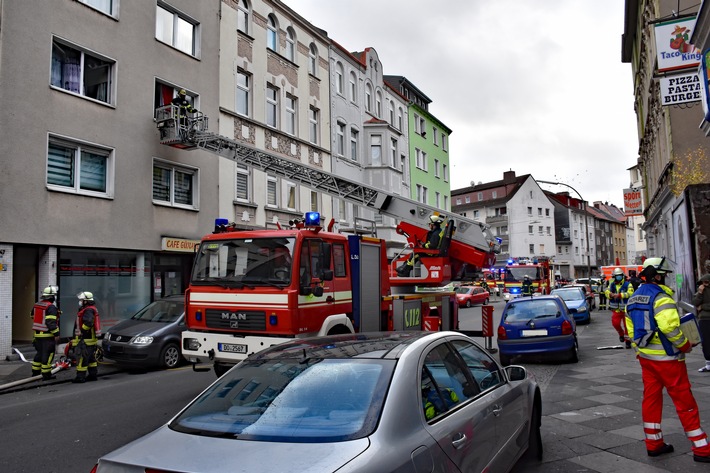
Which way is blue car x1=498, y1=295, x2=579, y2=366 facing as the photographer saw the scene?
facing away from the viewer

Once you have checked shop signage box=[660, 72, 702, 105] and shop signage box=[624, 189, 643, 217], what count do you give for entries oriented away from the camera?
0

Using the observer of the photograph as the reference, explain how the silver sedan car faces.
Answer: facing away from the viewer and to the right of the viewer

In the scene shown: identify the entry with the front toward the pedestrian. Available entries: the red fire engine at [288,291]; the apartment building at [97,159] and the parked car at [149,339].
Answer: the apartment building

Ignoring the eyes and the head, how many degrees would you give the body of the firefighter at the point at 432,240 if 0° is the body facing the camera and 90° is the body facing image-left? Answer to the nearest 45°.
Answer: approximately 90°

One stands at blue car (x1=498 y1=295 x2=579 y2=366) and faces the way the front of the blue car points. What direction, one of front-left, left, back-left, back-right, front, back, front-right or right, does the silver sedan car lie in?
back

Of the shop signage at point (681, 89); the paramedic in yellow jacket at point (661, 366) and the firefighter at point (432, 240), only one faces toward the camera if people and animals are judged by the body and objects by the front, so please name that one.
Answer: the shop signage

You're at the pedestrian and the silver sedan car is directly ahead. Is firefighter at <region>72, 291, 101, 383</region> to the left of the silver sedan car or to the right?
right

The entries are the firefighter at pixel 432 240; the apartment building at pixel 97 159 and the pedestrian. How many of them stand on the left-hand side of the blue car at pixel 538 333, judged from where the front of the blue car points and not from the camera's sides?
2

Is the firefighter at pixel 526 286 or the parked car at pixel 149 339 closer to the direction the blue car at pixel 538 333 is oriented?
the firefighter

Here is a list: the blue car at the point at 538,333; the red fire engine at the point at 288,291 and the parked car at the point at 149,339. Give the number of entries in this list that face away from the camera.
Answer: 1

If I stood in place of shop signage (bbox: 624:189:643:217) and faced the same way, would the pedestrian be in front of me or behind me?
in front

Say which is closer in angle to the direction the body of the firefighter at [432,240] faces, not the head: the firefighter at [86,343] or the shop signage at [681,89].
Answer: the firefighter

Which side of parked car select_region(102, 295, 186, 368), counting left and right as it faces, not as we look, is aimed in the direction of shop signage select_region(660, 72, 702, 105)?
left
